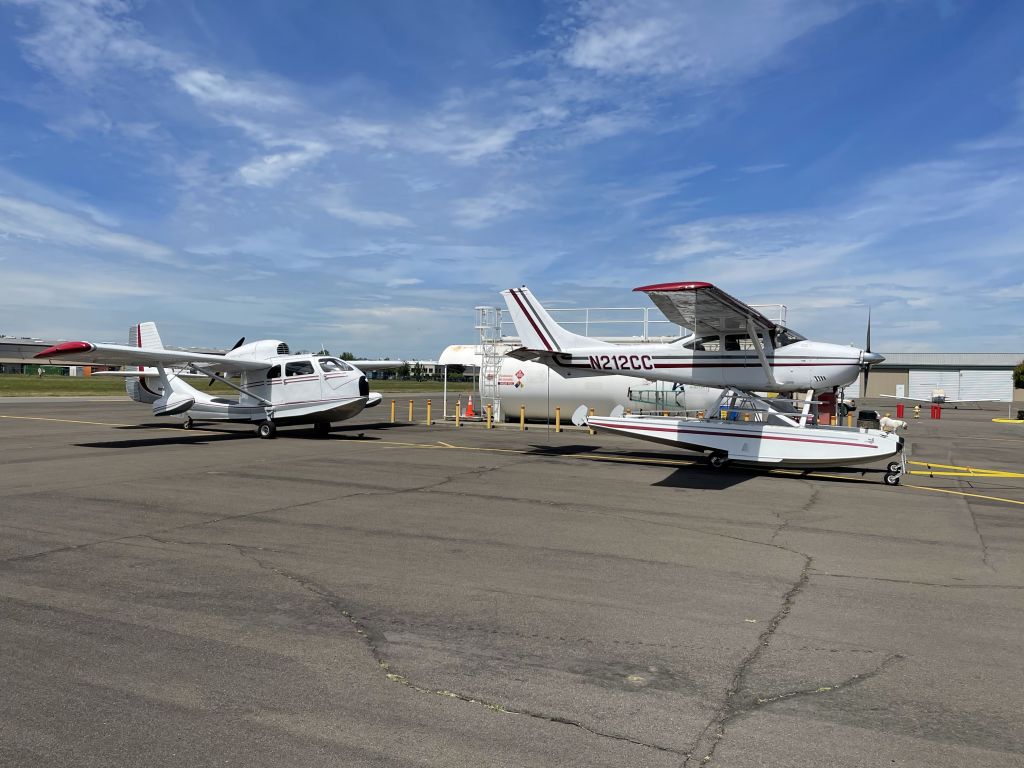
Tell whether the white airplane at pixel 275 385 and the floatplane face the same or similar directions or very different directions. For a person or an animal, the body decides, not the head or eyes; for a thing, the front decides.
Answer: same or similar directions

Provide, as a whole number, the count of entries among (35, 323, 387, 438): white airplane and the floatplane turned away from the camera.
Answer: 0

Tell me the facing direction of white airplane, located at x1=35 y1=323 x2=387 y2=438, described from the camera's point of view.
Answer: facing the viewer and to the right of the viewer

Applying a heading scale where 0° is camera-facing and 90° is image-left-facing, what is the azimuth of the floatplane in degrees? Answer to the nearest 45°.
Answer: approximately 270°

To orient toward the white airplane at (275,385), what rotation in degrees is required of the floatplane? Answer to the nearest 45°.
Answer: approximately 180°

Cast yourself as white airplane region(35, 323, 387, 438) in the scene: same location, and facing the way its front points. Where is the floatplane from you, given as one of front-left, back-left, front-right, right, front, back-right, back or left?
front
